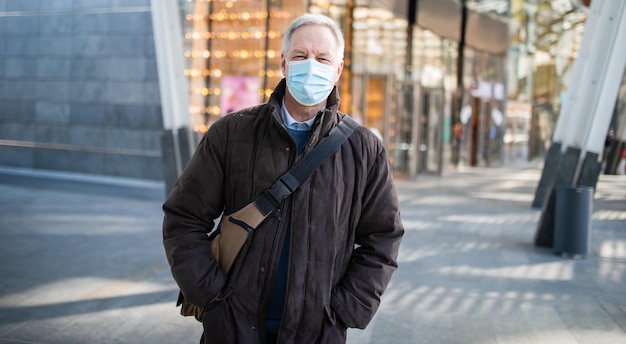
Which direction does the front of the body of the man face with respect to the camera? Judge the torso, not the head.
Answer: toward the camera

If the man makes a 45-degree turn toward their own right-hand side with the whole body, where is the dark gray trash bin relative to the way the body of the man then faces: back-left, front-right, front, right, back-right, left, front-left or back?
back

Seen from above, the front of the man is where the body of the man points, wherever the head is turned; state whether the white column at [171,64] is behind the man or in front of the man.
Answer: behind

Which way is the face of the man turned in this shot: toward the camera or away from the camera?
toward the camera

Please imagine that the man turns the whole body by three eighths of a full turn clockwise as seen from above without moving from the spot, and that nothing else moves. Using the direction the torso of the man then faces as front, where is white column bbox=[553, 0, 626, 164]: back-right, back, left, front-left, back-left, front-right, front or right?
right
